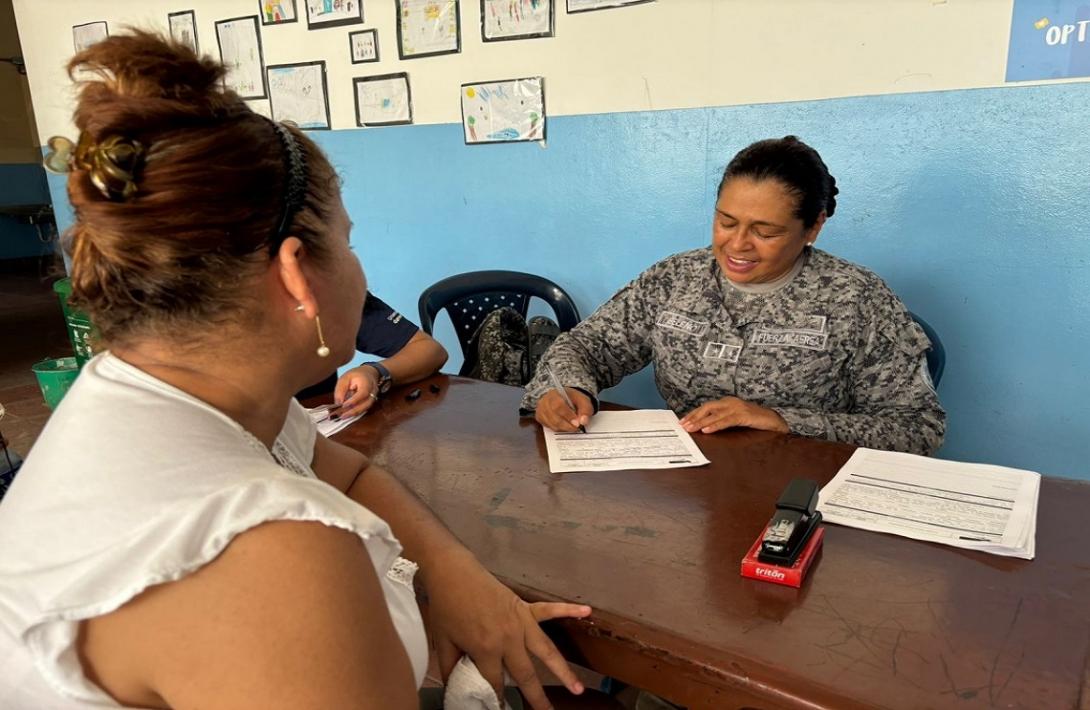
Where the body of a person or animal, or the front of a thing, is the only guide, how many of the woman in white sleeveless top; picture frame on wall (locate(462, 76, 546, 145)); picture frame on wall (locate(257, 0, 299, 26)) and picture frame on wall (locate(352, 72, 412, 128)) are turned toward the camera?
3

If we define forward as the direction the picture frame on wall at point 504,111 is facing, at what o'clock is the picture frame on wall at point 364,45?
the picture frame on wall at point 364,45 is roughly at 4 o'clock from the picture frame on wall at point 504,111.

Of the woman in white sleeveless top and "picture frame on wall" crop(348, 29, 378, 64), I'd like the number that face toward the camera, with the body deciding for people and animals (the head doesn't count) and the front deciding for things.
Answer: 1

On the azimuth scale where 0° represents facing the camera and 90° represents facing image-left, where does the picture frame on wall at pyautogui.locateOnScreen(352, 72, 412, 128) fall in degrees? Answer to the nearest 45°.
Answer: approximately 0°

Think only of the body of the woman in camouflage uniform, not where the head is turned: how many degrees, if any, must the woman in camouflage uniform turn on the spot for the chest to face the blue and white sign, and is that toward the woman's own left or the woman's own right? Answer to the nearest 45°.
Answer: approximately 180°

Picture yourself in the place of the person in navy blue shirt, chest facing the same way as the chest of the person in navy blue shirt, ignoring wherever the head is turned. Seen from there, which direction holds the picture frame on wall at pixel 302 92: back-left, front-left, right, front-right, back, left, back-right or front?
back-right

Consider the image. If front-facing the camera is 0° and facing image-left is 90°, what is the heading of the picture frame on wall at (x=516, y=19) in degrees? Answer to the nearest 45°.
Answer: approximately 0°

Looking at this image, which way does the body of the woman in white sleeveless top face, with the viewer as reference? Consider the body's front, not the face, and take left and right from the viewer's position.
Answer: facing away from the viewer and to the right of the viewer

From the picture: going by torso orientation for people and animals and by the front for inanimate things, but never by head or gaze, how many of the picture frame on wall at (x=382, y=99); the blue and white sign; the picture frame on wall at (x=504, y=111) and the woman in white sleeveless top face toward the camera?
3
